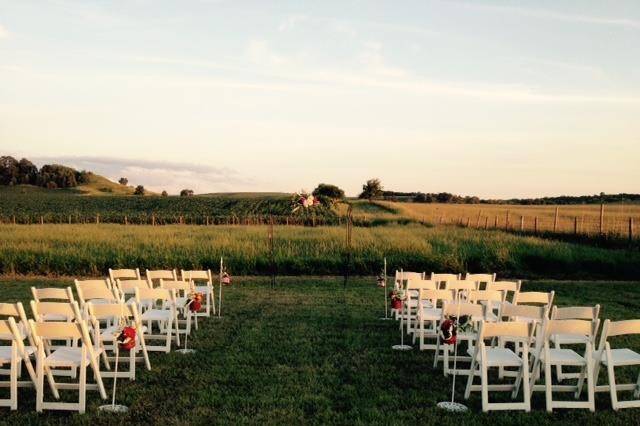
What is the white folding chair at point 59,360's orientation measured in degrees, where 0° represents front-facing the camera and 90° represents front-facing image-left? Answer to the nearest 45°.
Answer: approximately 225°

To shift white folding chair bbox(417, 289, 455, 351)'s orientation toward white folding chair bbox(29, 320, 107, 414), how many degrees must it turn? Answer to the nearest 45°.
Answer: approximately 135° to its left

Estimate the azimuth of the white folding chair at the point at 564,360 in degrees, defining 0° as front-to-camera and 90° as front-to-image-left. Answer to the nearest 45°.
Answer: approximately 135°

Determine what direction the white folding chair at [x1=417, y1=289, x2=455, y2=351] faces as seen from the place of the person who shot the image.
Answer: facing away from the viewer

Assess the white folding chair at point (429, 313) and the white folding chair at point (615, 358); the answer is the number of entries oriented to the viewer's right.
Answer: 0

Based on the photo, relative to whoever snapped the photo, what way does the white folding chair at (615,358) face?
facing away from the viewer and to the left of the viewer

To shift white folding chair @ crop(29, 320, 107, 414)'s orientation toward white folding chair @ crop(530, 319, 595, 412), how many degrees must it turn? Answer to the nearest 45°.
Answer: approximately 45° to its right

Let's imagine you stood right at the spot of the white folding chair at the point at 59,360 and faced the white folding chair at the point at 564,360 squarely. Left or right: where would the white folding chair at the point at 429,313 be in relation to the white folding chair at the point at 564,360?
left

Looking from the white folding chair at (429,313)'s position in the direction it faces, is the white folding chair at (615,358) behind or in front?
behind
